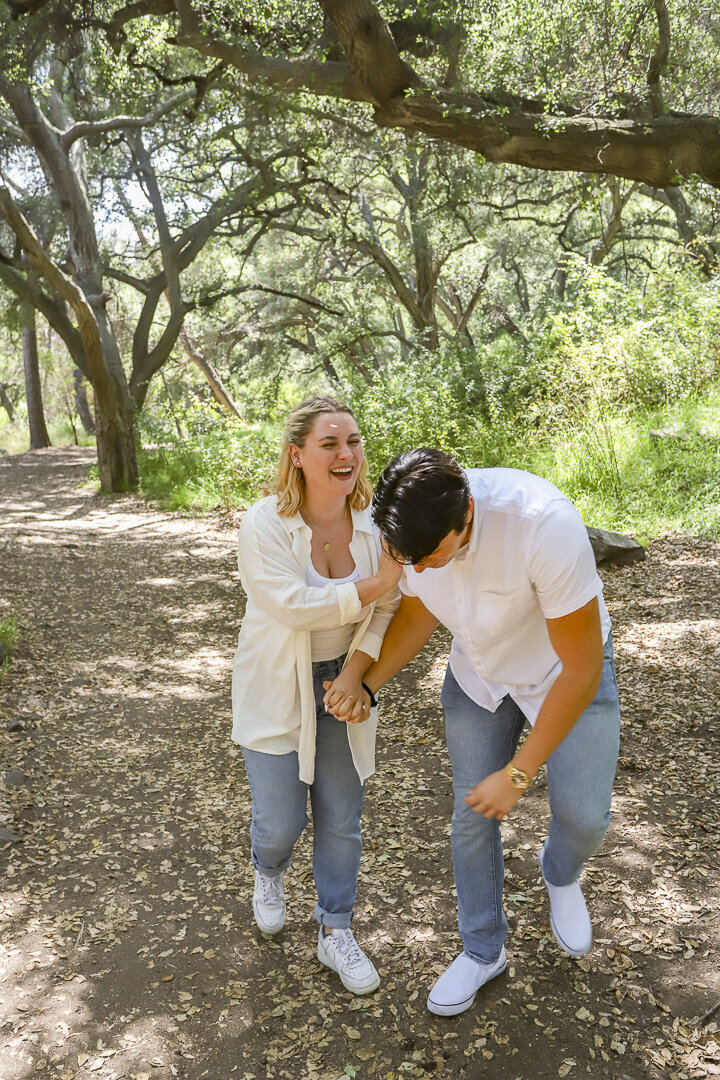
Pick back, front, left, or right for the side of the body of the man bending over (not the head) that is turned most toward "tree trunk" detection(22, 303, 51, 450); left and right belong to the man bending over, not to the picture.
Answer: right

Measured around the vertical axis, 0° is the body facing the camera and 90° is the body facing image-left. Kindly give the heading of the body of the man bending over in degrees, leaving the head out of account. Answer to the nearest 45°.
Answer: approximately 45°

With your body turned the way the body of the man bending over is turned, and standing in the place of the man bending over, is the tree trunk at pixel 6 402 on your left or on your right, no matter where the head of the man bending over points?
on your right

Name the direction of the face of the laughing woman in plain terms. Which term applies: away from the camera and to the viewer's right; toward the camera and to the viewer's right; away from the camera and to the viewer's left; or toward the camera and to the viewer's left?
toward the camera and to the viewer's right

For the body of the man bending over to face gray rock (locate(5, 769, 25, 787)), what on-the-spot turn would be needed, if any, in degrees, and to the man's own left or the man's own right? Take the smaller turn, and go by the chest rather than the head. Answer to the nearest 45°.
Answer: approximately 90° to the man's own right

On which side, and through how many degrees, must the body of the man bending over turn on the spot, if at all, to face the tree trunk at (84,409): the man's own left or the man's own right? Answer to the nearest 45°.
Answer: approximately 90° to the man's own right

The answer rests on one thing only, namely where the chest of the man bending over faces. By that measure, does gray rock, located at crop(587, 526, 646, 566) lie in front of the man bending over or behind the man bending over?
behind

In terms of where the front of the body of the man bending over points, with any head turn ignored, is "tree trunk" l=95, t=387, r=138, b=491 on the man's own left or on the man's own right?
on the man's own right
